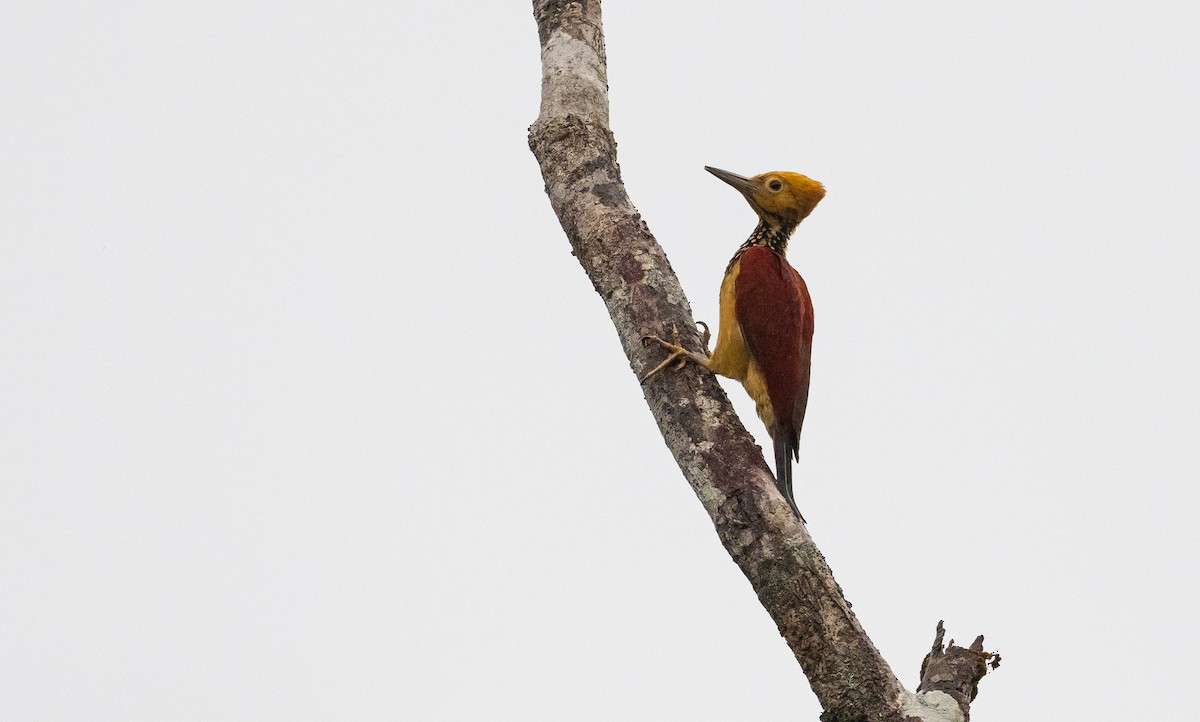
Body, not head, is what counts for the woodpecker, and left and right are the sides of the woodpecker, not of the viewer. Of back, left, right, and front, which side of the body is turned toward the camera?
left
